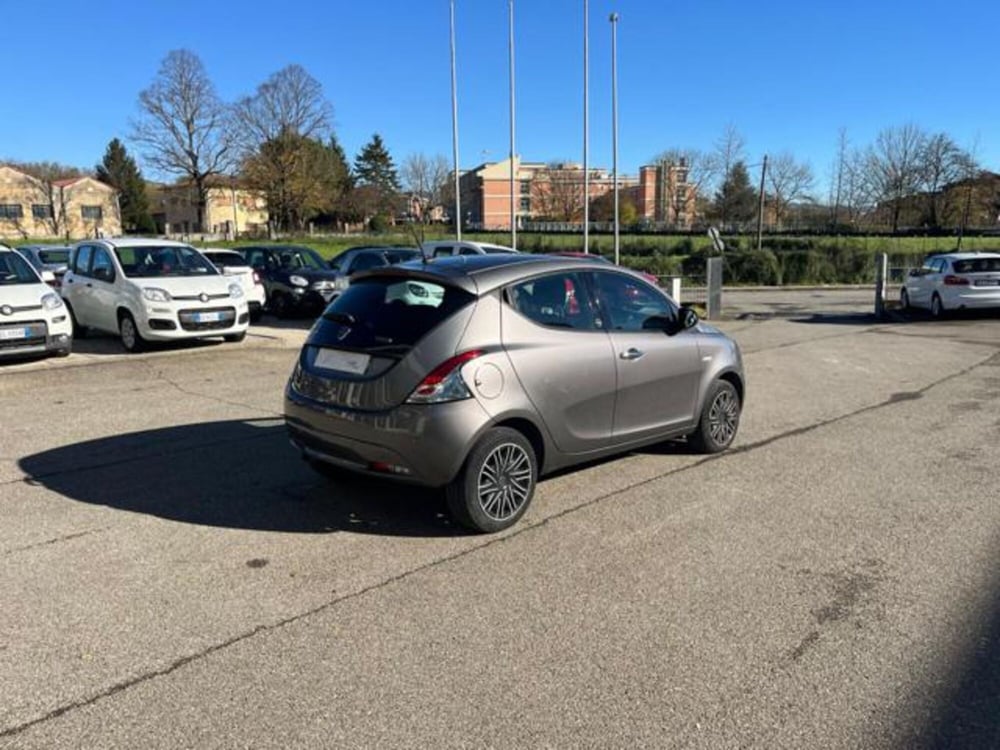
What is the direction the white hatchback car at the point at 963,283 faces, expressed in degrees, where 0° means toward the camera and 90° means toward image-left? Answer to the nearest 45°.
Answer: approximately 135°

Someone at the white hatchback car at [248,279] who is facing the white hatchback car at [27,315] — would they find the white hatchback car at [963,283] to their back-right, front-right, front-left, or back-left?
back-left

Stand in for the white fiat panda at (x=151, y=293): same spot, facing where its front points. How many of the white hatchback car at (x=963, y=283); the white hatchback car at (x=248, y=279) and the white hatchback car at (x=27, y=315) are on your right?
1

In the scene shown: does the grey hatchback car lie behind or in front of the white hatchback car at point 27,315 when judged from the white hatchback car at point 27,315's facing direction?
in front

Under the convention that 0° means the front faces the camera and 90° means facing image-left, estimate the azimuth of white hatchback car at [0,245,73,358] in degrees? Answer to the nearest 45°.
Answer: approximately 315°

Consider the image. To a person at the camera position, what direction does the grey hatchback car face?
facing away from the viewer and to the right of the viewer

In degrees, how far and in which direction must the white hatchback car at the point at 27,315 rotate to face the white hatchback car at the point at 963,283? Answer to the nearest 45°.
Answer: approximately 45° to its left

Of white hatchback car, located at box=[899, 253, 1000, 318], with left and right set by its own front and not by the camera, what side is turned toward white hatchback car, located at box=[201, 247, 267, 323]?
left

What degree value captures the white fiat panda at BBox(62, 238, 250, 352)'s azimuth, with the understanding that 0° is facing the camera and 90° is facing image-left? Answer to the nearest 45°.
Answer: approximately 315°

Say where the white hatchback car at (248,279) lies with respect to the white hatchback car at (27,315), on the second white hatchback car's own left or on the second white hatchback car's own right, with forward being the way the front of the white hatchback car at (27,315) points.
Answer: on the second white hatchback car's own left

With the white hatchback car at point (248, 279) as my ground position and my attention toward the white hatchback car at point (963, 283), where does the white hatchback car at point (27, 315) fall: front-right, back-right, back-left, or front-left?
back-right

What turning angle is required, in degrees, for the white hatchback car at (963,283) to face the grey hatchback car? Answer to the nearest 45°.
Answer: approximately 135° to its left

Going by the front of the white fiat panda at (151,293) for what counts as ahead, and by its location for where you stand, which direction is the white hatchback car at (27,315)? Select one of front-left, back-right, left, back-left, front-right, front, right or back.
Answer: right

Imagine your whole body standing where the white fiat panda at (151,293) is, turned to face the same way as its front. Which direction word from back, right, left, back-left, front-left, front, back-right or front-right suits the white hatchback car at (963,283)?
front-left
